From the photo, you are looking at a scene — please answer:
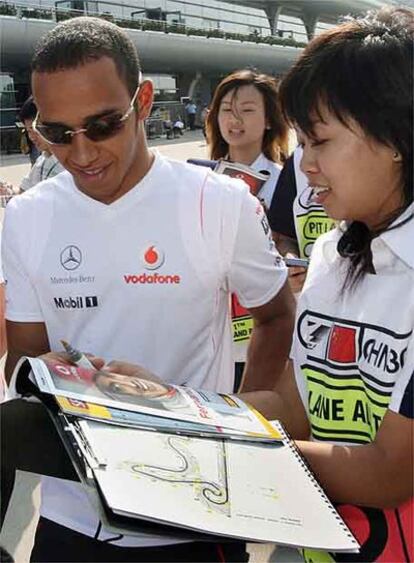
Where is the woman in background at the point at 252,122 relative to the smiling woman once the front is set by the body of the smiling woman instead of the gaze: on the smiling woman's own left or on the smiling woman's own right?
on the smiling woman's own right

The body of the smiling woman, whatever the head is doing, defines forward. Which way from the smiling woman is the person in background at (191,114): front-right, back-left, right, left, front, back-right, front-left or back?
back-right

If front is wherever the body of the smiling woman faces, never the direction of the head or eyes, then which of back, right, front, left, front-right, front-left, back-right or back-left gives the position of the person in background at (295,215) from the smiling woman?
back-right

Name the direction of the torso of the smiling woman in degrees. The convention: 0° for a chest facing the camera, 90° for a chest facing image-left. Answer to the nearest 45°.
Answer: approximately 45°

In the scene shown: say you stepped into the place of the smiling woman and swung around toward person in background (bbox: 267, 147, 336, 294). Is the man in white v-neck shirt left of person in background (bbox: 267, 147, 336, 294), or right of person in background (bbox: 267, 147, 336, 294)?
left
